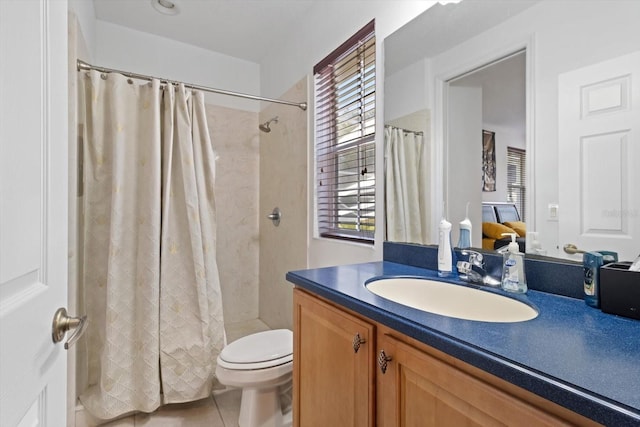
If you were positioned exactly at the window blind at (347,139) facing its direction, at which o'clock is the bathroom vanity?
The bathroom vanity is roughly at 10 o'clock from the window blind.

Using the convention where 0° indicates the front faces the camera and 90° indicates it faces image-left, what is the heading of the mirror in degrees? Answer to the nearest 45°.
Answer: approximately 45°

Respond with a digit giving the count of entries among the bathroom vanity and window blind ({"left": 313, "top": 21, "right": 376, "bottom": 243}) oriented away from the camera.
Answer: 0

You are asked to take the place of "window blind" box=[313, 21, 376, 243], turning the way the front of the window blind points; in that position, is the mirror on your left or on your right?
on your left

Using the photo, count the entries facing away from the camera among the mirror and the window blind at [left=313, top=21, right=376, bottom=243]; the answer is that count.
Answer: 0

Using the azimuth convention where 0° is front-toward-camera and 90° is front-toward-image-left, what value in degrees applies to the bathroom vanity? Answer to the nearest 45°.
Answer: approximately 45°

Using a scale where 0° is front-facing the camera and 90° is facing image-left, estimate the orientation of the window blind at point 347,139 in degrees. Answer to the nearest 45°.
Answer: approximately 45°

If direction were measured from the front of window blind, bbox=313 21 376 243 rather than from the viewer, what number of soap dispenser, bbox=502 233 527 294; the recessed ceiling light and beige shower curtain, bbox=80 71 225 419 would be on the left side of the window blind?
1

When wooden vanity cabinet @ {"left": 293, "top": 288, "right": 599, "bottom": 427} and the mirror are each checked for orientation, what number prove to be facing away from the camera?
0

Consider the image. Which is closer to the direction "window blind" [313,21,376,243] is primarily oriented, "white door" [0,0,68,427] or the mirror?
the white door

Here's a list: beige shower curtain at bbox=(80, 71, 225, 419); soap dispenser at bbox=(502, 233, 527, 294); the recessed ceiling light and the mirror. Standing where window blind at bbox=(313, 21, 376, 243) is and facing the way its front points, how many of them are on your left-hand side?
2

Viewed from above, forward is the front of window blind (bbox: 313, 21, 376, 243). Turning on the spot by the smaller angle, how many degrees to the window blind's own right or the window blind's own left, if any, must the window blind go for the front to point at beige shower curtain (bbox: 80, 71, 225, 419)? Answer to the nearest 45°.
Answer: approximately 45° to the window blind's own right
